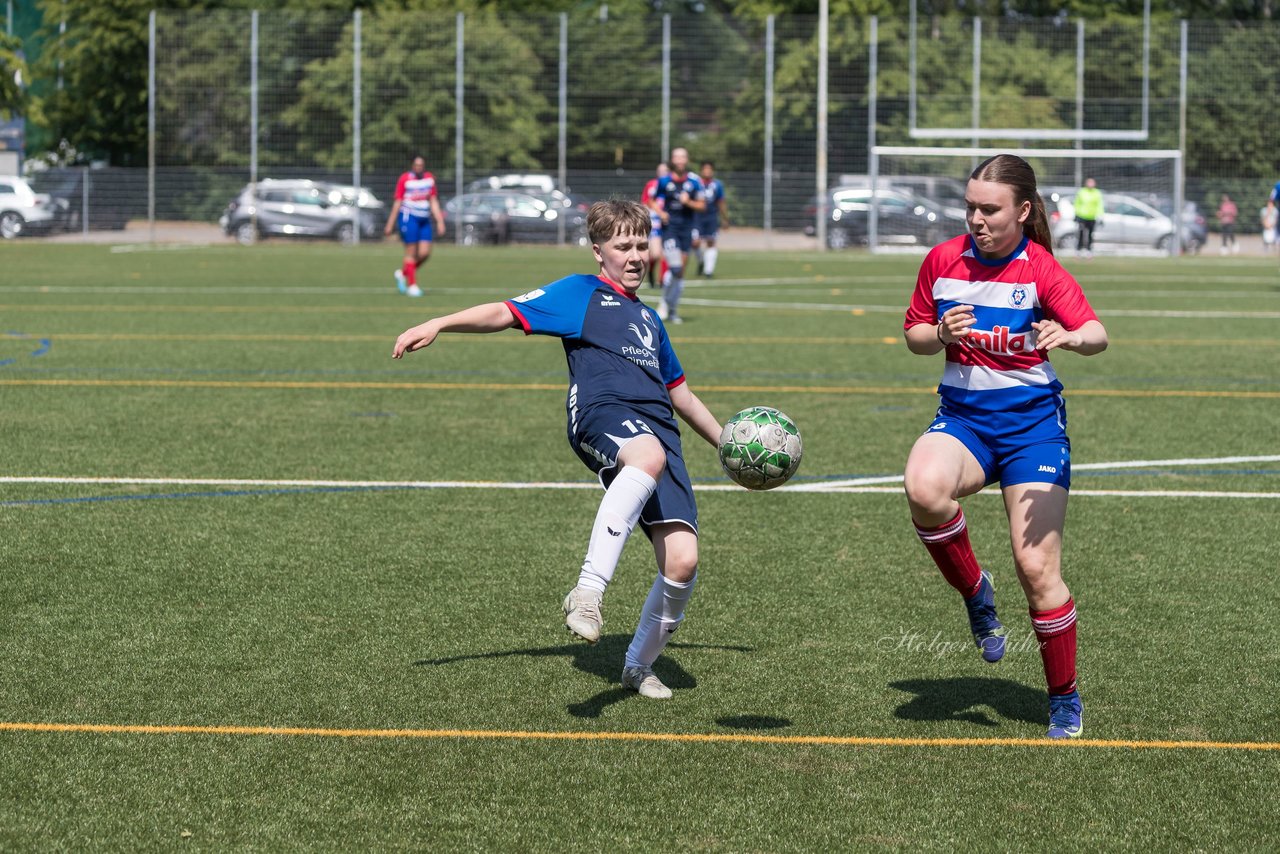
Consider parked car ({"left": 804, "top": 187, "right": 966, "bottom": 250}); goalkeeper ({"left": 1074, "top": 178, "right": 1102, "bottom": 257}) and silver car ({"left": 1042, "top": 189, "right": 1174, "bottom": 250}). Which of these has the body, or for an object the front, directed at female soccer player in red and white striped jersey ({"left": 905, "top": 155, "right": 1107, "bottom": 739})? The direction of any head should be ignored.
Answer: the goalkeeper

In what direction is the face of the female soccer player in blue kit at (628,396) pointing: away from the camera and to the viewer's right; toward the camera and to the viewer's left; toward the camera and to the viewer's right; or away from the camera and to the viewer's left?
toward the camera and to the viewer's right

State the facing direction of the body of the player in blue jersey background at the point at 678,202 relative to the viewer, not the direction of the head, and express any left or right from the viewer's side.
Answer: facing the viewer

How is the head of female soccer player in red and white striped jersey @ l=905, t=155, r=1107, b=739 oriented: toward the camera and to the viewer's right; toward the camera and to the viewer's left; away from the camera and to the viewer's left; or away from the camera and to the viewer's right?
toward the camera and to the viewer's left

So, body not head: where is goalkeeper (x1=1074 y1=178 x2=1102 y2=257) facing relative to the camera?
toward the camera

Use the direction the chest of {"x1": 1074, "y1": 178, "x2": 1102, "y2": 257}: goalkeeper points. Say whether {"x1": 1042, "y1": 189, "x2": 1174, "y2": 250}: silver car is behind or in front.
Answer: behind

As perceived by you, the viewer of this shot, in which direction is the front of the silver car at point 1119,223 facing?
facing to the right of the viewer

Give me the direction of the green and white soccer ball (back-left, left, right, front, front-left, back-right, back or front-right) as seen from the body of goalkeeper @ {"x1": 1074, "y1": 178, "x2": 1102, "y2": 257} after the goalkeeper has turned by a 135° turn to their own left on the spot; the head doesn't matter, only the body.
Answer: back-right

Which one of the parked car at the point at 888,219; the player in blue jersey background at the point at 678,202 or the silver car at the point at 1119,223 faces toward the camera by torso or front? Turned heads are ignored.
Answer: the player in blue jersey background

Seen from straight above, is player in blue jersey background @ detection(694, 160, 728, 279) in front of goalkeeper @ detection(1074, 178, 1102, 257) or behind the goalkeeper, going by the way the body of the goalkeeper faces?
in front

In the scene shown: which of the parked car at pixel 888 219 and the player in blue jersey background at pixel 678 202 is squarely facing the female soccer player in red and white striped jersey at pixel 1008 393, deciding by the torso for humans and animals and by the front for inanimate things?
the player in blue jersey background
